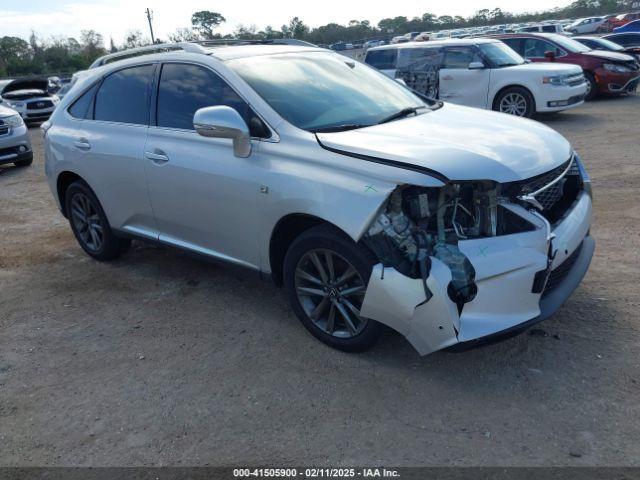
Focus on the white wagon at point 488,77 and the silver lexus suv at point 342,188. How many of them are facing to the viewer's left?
0

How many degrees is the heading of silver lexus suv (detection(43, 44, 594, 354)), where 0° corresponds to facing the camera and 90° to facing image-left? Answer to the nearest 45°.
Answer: approximately 315°

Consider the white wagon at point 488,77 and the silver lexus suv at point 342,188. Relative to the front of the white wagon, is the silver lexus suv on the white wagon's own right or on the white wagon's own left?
on the white wagon's own right

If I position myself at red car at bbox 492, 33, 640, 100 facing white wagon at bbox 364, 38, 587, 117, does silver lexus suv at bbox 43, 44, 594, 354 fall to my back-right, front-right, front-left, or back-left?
front-left

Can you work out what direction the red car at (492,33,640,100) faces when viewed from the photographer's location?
facing the viewer and to the right of the viewer

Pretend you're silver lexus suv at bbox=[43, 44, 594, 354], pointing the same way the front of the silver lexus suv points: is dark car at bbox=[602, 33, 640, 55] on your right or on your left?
on your left

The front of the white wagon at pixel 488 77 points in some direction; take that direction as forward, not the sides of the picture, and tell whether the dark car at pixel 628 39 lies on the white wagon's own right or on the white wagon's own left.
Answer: on the white wagon's own left
